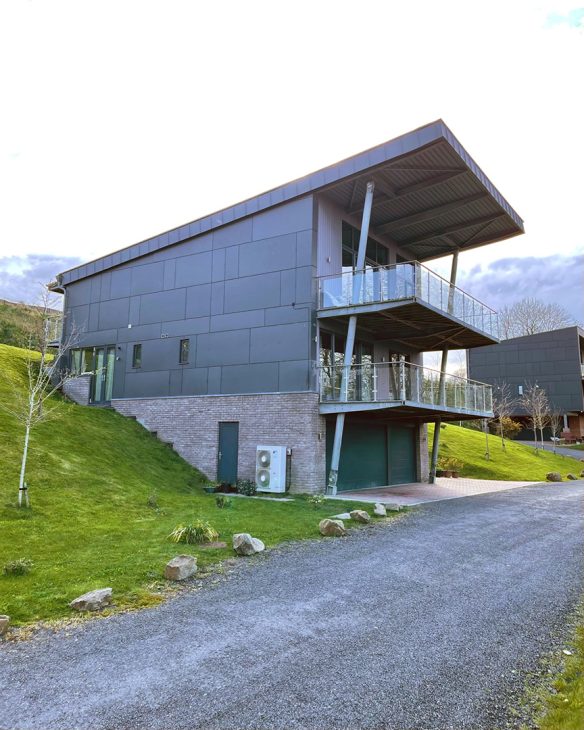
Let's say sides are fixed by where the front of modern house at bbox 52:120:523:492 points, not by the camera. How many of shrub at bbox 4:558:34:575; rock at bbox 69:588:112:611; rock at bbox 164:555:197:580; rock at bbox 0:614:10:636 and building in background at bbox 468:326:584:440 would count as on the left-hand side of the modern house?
1

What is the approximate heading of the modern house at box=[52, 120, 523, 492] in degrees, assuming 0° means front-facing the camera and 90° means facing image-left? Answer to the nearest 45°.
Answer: approximately 315°

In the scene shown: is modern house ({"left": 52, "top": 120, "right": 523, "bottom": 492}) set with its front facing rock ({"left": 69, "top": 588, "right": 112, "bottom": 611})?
no

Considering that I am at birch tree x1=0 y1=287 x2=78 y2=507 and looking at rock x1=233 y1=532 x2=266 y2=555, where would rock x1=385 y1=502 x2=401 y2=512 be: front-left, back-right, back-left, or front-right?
front-left

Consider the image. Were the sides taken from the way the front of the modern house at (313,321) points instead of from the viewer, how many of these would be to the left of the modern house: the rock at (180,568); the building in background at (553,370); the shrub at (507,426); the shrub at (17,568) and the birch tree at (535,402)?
3

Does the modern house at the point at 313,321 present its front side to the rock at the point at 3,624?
no

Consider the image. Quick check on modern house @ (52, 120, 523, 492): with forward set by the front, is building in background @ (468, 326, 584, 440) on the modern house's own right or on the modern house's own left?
on the modern house's own left

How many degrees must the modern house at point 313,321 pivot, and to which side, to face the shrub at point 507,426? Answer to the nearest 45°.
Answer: approximately 90° to its left

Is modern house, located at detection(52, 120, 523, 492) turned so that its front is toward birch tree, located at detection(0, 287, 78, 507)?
no

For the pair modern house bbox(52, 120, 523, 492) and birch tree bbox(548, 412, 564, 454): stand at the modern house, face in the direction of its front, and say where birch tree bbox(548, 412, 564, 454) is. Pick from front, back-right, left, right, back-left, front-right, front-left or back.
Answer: left

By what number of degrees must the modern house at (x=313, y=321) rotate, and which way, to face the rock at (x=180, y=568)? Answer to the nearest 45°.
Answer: approximately 45° to its right

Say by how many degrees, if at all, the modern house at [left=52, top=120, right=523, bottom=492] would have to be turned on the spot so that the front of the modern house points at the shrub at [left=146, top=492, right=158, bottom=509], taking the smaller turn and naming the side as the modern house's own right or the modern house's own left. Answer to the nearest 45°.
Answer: approximately 90° to the modern house's own right

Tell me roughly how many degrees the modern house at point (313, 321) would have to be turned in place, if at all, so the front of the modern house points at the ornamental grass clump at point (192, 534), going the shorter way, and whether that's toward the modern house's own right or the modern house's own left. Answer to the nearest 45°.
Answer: approximately 45° to the modern house's own right

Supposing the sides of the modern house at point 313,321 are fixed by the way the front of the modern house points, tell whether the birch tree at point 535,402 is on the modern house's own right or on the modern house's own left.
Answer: on the modern house's own left
